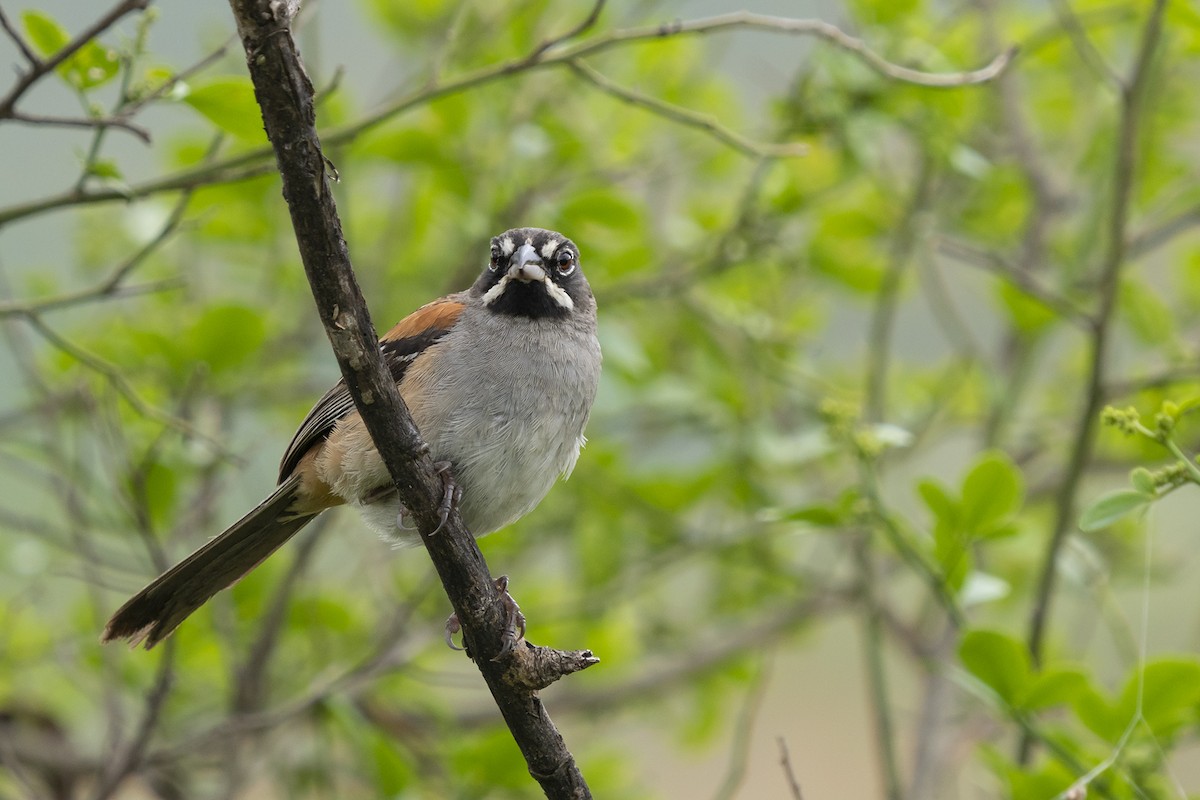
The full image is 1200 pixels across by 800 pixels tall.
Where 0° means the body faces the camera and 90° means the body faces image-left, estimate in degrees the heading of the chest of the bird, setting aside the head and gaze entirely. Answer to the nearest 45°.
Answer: approximately 315°

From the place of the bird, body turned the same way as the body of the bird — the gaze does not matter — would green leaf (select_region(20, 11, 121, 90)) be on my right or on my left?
on my right

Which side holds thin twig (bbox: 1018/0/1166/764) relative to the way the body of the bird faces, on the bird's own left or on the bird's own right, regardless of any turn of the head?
on the bird's own left

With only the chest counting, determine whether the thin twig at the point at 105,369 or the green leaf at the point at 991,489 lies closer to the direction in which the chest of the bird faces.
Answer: the green leaf

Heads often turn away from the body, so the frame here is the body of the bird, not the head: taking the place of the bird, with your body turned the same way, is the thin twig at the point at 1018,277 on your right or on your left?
on your left
